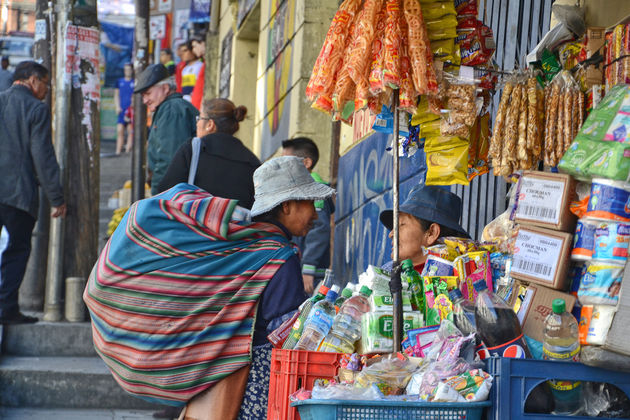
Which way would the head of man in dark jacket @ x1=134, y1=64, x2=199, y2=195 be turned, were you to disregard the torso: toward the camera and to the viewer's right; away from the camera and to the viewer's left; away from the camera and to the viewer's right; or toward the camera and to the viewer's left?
toward the camera and to the viewer's left

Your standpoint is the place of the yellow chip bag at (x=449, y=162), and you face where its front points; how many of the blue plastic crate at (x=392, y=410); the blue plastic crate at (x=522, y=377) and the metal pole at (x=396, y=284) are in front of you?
3

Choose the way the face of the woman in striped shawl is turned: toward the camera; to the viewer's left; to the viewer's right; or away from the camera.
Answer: to the viewer's right

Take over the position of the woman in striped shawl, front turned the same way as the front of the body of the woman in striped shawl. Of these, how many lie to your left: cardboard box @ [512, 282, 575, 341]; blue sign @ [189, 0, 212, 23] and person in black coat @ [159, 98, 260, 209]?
2

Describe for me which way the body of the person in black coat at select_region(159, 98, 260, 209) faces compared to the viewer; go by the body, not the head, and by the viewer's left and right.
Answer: facing away from the viewer and to the left of the viewer

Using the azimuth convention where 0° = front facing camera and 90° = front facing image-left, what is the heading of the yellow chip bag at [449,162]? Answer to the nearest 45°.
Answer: approximately 0°

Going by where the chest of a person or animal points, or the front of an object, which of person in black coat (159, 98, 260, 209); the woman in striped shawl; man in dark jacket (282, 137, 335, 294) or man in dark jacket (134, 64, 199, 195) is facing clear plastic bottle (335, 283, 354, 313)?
the woman in striped shawl

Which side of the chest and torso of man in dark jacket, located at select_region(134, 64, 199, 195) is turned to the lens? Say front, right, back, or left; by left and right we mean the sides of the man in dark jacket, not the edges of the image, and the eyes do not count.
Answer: left

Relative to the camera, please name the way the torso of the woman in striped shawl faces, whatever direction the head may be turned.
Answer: to the viewer's right

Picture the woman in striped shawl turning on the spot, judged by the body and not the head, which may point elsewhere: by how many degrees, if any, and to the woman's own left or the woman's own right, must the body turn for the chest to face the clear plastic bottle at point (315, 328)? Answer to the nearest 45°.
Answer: approximately 45° to the woman's own right

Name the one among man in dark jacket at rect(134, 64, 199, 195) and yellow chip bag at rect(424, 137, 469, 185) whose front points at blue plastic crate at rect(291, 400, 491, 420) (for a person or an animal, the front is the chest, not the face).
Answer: the yellow chip bag
